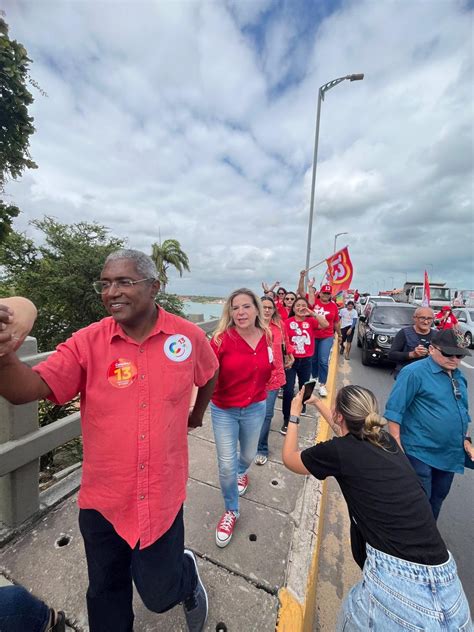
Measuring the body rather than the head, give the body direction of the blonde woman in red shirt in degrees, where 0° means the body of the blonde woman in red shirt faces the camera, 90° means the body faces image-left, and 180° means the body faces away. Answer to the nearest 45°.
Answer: approximately 0°

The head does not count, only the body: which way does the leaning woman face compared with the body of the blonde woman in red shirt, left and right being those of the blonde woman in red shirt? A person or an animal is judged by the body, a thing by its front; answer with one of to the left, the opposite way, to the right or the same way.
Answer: the opposite way

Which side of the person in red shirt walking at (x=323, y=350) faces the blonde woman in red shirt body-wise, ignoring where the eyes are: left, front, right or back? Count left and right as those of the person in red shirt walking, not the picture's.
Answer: front

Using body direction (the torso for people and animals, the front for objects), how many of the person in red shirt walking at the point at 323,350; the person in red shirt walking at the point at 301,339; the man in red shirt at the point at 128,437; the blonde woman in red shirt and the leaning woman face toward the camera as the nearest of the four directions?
4

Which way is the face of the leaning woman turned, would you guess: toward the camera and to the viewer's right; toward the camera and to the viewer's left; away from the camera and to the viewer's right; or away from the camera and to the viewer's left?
away from the camera and to the viewer's left

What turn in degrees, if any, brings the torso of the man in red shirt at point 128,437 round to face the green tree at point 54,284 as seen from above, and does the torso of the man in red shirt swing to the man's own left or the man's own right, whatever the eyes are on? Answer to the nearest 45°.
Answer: approximately 180°

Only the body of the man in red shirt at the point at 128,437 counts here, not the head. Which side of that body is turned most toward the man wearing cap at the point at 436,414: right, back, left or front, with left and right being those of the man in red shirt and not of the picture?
left

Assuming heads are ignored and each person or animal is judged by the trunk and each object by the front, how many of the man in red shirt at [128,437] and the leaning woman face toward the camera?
1

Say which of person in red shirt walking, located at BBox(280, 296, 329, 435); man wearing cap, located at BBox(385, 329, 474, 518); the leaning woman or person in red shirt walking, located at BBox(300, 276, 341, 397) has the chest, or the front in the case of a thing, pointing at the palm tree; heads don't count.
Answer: the leaning woman
